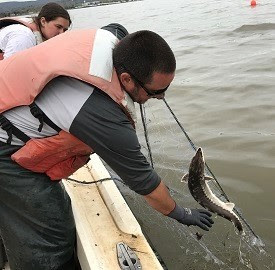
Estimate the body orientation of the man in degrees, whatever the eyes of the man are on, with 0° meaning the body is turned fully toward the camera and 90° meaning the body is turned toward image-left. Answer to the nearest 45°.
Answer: approximately 270°
